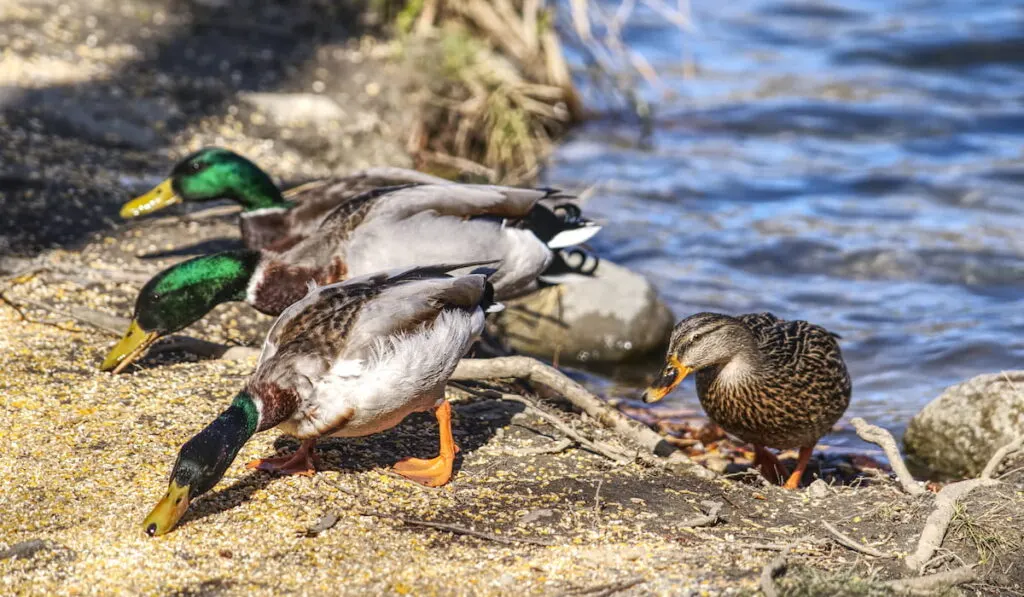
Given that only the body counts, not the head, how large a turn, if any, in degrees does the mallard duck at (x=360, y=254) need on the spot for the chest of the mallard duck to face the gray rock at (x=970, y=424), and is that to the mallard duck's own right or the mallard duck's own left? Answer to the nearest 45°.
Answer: approximately 180°

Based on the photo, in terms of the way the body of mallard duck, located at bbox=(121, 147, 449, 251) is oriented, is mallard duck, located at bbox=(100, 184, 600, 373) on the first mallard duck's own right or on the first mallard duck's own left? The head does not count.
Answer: on the first mallard duck's own left

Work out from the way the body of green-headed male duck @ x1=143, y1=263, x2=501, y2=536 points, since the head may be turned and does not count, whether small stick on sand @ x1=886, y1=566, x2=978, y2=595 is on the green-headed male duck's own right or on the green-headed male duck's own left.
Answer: on the green-headed male duck's own left

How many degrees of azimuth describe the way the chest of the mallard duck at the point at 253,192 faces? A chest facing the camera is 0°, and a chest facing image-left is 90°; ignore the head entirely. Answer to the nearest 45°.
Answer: approximately 90°

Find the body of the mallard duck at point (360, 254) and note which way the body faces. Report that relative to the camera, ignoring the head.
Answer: to the viewer's left

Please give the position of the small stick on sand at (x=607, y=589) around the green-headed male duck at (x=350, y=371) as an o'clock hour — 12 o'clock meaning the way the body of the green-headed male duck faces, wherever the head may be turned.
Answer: The small stick on sand is roughly at 9 o'clock from the green-headed male duck.

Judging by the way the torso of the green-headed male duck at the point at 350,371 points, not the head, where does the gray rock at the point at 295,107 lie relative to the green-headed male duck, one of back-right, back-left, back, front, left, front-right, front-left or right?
back-right

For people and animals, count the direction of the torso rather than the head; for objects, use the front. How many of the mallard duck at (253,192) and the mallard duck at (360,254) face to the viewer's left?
2

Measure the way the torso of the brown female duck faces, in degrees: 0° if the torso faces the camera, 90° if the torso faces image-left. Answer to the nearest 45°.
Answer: approximately 45°

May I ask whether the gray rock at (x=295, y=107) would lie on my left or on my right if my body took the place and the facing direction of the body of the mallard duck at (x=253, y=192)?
on my right
